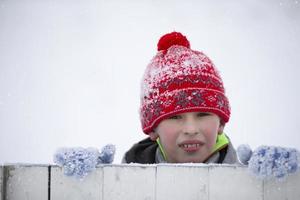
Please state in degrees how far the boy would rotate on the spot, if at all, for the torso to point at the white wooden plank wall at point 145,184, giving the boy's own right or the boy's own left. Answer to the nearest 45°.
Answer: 0° — they already face it

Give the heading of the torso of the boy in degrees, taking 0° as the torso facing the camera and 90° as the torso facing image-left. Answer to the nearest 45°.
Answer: approximately 0°
